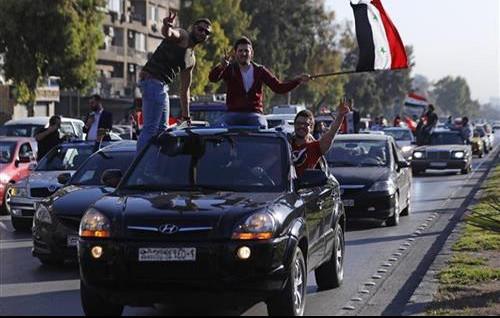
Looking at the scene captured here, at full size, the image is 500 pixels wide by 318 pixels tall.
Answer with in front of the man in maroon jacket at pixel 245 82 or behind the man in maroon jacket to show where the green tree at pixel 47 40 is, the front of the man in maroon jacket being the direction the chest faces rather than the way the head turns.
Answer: behind

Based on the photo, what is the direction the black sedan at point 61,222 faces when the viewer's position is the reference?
facing the viewer and to the left of the viewer

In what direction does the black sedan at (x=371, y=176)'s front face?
toward the camera

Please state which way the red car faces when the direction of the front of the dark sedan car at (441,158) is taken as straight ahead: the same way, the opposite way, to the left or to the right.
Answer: the same way

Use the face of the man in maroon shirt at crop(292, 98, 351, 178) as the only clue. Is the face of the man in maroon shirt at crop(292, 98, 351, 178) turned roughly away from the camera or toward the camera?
toward the camera

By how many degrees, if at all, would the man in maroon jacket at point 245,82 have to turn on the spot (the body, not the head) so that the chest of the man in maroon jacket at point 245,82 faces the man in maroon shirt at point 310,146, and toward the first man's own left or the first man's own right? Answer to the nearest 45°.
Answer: approximately 45° to the first man's own left

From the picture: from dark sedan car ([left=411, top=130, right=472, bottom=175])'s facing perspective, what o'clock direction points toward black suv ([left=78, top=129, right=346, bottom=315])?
black suv ([left=78, top=129, right=346, bottom=315]) is roughly at 12 o'clock from dark sedan car ([left=411, top=130, right=472, bottom=175]).

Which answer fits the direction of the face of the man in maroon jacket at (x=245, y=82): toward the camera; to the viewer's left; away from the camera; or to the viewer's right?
toward the camera

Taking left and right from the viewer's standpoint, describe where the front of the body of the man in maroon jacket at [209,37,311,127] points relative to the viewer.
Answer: facing the viewer

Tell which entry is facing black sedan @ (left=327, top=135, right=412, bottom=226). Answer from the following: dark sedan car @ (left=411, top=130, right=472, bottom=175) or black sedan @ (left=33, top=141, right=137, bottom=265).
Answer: dark sedan car @ (left=411, top=130, right=472, bottom=175)

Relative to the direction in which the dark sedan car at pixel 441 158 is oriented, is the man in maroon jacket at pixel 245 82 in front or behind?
in front
